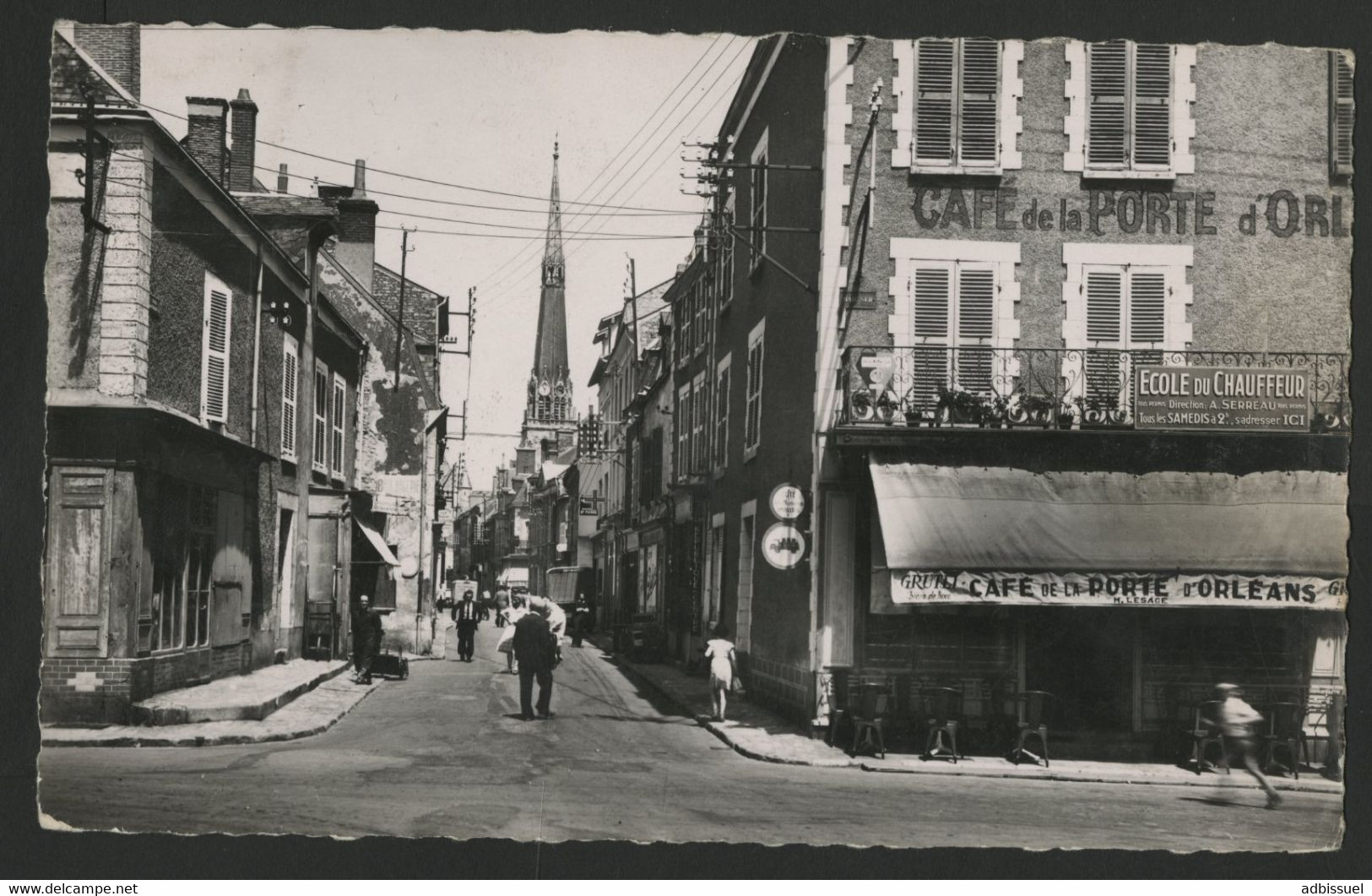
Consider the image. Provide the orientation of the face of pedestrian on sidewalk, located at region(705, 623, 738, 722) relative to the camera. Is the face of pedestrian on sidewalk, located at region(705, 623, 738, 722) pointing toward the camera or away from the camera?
away from the camera

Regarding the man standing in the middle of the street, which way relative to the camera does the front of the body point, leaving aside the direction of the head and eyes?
away from the camera
